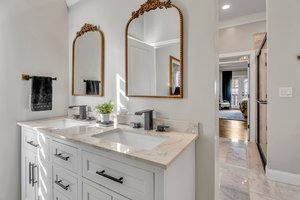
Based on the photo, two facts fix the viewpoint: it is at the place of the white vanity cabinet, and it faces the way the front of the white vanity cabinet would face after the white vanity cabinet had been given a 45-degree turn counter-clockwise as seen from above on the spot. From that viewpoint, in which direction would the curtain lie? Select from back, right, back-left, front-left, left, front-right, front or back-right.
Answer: back-left

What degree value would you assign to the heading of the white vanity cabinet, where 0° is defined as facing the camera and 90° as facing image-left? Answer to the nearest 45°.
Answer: approximately 45°

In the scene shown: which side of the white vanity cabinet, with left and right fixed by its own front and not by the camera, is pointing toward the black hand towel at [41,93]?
right
